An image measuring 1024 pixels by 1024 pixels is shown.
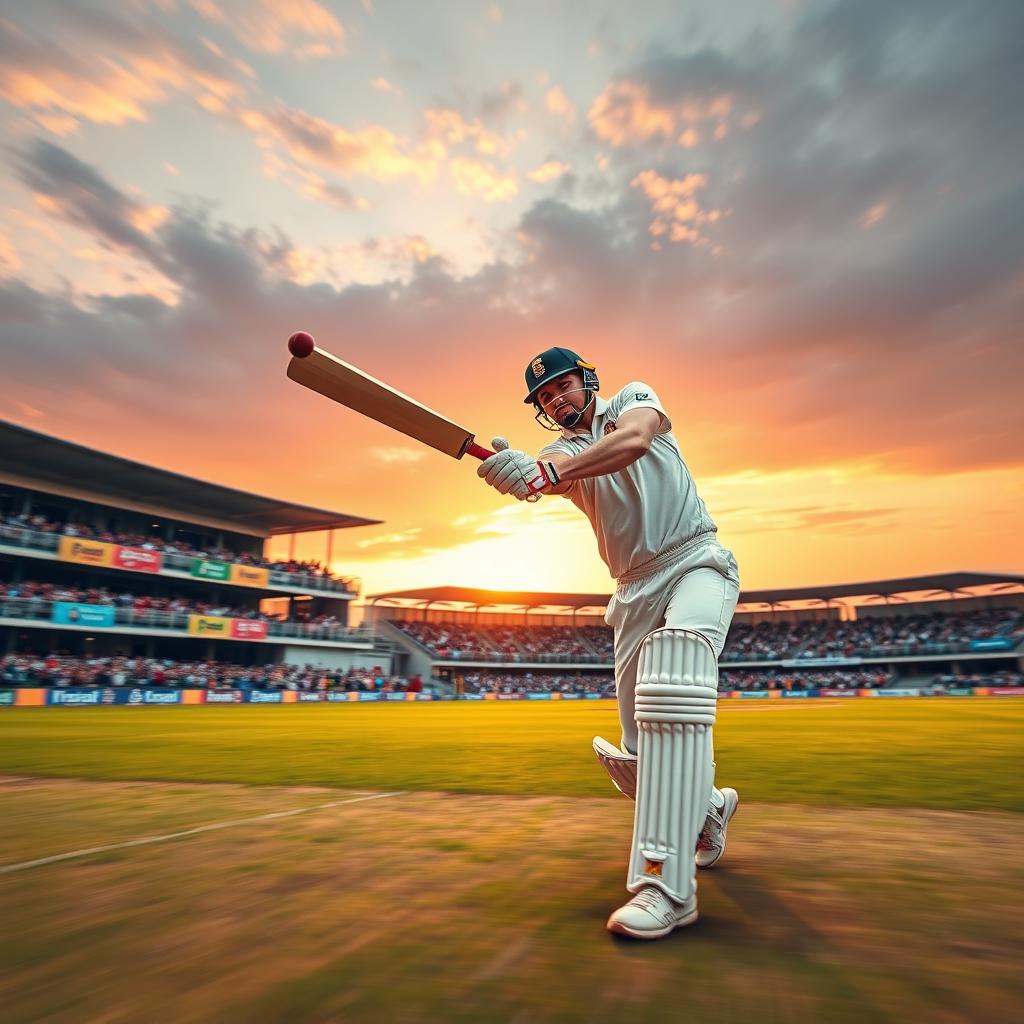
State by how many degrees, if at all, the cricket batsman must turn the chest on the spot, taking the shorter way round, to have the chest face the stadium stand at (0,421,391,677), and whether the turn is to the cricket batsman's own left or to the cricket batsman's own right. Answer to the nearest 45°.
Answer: approximately 90° to the cricket batsman's own right

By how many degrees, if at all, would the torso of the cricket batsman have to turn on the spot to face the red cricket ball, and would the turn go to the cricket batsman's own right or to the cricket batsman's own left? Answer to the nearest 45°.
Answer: approximately 45° to the cricket batsman's own right

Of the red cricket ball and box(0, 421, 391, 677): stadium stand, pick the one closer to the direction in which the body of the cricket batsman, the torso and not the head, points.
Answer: the red cricket ball

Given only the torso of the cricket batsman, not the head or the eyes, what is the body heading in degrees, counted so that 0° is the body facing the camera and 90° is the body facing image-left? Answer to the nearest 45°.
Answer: approximately 45°
